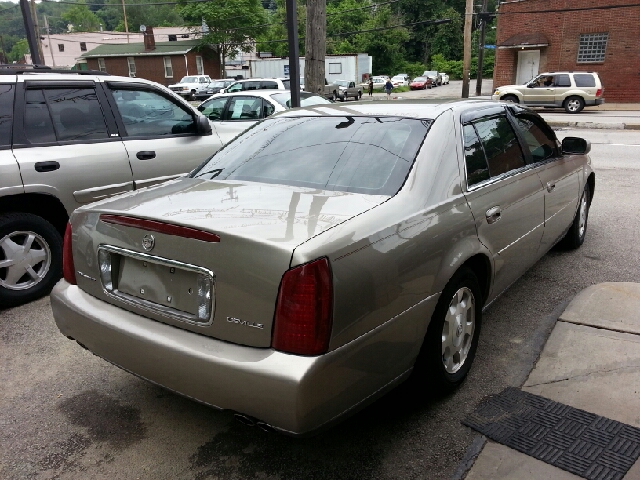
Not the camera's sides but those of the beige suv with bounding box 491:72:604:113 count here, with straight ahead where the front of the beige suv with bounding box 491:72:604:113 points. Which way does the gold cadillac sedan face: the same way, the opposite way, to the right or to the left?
to the right

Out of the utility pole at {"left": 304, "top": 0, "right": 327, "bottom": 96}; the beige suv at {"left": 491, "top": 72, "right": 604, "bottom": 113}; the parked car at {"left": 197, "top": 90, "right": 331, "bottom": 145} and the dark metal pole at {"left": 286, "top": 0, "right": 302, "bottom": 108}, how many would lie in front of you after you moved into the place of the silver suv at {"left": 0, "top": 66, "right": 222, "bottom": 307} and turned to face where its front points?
4

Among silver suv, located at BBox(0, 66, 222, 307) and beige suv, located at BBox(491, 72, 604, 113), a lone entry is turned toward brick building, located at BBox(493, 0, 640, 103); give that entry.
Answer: silver suv, located at BBox(0, 66, 222, 307)

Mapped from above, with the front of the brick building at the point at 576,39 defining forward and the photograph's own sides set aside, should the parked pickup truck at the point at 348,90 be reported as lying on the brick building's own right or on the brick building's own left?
on the brick building's own right

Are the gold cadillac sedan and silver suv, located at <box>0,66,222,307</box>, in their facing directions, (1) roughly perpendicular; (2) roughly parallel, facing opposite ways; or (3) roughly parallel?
roughly parallel

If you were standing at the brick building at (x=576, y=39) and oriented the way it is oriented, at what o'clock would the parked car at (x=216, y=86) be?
The parked car is roughly at 3 o'clock from the brick building.

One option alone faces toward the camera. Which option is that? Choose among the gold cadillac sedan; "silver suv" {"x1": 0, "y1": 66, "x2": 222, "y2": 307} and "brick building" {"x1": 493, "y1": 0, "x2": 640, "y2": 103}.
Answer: the brick building

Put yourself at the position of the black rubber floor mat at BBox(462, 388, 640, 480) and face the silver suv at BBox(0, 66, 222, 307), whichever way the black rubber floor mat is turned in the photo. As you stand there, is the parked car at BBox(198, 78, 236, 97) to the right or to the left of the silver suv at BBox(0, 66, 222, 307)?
right

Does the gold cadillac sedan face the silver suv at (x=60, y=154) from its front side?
no

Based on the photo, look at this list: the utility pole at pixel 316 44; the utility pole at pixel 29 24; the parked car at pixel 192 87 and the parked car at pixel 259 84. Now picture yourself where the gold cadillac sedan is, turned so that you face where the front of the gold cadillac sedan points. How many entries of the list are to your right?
0

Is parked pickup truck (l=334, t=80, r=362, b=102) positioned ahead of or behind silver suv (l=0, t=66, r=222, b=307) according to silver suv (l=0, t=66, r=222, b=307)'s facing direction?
ahead

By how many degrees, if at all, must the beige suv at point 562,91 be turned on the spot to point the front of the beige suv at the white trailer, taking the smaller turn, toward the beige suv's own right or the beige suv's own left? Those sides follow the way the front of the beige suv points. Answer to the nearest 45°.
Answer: approximately 45° to the beige suv's own right

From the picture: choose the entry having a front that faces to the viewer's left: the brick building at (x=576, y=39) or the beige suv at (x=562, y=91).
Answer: the beige suv

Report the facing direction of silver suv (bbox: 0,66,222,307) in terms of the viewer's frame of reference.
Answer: facing away from the viewer and to the right of the viewer

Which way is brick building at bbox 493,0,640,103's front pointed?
toward the camera

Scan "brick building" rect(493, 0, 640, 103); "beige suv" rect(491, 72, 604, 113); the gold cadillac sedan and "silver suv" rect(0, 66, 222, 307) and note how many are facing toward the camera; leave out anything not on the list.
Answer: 1

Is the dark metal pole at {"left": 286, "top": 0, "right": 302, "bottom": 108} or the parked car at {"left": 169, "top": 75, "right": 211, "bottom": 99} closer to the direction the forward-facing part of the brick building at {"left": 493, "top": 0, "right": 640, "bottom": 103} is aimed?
the dark metal pole
